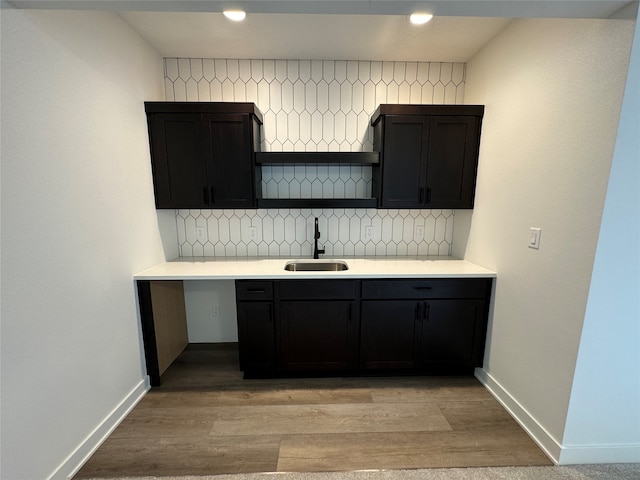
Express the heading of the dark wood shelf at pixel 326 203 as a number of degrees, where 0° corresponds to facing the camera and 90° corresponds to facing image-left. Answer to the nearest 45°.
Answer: approximately 0°

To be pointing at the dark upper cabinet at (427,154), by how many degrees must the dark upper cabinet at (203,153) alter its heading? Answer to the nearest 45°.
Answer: approximately 90° to its left

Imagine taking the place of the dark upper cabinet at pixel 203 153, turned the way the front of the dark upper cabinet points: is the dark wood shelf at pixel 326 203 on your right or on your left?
on your left
